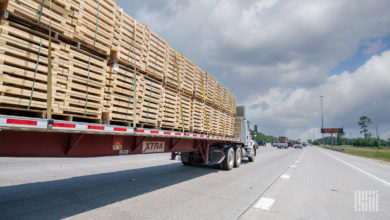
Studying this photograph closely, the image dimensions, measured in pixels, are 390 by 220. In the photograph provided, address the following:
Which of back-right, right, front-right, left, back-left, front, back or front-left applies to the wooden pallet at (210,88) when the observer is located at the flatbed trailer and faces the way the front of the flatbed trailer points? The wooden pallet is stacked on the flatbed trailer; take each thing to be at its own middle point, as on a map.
front

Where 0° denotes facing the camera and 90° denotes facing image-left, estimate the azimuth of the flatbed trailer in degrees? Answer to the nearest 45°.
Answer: approximately 225°
